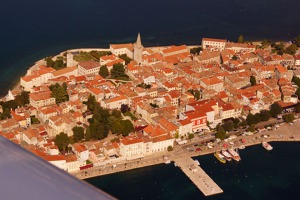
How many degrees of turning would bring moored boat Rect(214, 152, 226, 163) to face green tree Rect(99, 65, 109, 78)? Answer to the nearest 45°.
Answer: approximately 180°

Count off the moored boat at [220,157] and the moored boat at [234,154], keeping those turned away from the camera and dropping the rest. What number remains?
0

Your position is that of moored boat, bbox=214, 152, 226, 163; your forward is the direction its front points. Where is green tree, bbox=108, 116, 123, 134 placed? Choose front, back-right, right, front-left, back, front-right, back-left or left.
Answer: back-right

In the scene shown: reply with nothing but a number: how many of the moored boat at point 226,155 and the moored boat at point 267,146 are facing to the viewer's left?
0

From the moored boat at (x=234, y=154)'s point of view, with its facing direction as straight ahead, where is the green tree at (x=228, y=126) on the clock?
The green tree is roughly at 7 o'clock from the moored boat.

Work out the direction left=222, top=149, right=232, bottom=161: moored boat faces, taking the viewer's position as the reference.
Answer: facing the viewer and to the right of the viewer

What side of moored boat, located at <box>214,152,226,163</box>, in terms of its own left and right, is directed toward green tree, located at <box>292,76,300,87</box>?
left

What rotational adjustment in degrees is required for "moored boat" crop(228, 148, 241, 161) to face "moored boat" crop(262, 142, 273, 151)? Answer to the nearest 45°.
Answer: approximately 90° to its left

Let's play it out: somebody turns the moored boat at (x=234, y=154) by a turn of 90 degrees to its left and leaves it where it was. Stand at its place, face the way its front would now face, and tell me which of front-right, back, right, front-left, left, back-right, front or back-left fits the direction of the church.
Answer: left

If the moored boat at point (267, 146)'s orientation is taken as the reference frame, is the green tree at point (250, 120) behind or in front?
behind

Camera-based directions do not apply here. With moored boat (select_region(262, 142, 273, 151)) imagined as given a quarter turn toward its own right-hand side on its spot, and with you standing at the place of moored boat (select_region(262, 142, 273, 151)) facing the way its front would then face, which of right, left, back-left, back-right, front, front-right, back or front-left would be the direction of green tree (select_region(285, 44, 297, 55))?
back-right

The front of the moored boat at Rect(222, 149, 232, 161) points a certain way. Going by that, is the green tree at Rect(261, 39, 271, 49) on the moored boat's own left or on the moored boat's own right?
on the moored boat's own left

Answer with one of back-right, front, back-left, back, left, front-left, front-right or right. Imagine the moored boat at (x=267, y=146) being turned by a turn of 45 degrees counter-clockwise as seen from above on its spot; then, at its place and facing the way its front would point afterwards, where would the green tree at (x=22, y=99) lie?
back

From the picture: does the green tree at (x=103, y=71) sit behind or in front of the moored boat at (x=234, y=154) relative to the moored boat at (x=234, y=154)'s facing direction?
behind

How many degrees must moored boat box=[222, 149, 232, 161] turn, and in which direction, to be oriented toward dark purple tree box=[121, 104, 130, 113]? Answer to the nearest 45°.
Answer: approximately 135° to its right
